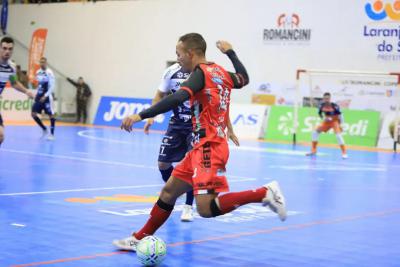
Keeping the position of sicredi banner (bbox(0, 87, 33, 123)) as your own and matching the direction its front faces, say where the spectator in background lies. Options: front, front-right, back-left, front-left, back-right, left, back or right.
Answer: back-left

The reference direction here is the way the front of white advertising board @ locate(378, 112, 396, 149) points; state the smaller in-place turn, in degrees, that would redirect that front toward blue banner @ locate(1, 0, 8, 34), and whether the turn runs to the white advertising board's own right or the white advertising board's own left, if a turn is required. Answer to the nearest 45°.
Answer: approximately 90° to the white advertising board's own right

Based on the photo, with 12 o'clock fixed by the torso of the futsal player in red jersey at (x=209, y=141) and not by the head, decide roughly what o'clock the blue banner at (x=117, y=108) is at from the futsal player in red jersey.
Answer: The blue banner is roughly at 1 o'clock from the futsal player in red jersey.

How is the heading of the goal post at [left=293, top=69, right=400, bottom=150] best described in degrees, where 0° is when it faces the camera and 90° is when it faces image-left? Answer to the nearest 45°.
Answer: approximately 0°

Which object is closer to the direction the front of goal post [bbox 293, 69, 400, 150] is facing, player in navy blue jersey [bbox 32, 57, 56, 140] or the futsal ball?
the futsal ball

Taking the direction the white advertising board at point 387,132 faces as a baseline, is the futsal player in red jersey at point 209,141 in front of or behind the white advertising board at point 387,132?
in front

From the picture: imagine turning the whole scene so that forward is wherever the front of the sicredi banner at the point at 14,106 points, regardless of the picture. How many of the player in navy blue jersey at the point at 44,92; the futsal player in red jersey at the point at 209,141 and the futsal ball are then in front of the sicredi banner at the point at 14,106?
3

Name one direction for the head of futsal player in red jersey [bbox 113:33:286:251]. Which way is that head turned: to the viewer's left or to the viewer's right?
to the viewer's left

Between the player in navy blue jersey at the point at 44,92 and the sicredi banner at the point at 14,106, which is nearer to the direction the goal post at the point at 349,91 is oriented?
the player in navy blue jersey

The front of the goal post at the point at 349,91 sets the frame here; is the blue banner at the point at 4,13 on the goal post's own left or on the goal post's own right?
on the goal post's own right

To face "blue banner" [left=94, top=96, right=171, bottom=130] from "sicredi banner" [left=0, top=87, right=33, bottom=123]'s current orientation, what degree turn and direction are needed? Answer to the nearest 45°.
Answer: approximately 90° to its left

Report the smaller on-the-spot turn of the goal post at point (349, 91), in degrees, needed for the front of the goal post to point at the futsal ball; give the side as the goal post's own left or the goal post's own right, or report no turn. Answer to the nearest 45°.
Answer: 0° — it already faces it

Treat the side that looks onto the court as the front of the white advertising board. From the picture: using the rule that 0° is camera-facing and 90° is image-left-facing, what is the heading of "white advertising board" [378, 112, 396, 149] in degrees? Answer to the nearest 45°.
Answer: approximately 0°
